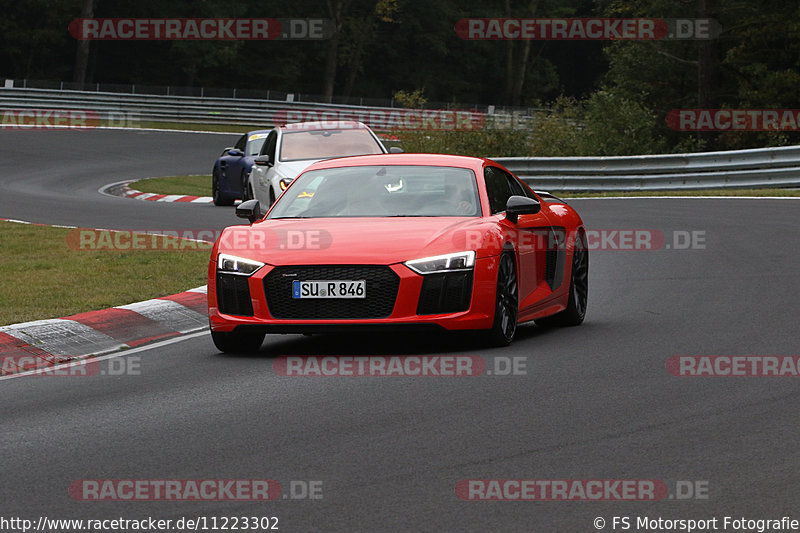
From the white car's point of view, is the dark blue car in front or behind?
behind

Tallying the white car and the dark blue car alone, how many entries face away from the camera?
0

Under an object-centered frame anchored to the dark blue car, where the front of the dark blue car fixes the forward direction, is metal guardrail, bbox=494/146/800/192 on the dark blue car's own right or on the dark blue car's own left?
on the dark blue car's own left

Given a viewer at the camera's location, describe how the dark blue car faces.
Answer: facing the viewer and to the right of the viewer

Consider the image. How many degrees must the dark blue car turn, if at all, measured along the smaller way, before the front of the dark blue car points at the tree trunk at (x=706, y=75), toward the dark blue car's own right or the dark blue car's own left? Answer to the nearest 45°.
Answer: approximately 90° to the dark blue car's own left

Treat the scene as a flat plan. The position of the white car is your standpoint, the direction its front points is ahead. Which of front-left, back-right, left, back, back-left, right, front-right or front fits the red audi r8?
front-right

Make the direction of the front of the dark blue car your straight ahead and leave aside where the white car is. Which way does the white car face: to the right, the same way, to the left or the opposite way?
the same way

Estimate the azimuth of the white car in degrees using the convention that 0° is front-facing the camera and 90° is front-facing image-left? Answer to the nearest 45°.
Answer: approximately 315°

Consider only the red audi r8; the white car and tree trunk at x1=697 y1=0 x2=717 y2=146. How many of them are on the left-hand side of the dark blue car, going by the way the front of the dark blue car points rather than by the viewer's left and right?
1
